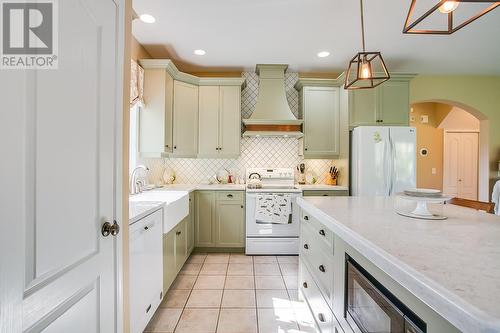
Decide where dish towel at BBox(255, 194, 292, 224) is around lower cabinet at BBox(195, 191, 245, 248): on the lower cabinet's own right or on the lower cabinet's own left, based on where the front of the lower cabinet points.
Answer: on the lower cabinet's own left

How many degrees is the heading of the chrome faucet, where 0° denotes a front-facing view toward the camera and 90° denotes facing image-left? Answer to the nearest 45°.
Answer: approximately 270°

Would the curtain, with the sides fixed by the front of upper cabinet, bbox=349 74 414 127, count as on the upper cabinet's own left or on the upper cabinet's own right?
on the upper cabinet's own right

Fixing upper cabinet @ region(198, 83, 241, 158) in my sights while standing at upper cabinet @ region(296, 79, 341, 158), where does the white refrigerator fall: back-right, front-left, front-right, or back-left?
back-left

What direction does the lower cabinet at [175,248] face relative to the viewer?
to the viewer's right

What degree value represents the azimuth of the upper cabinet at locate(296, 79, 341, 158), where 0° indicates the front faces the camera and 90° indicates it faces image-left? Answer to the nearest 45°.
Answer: approximately 0°
